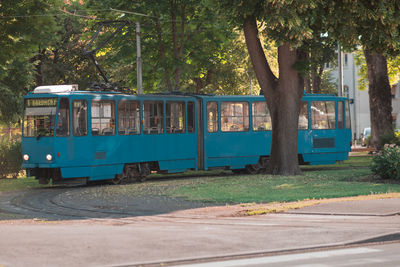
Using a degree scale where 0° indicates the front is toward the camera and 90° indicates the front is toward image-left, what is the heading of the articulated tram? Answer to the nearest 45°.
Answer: approximately 45°
